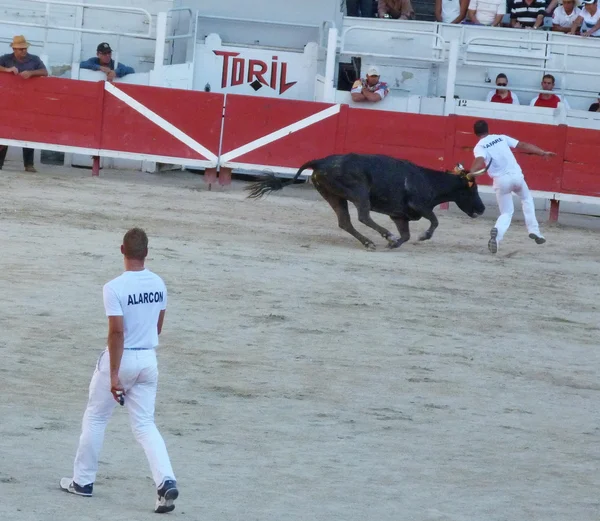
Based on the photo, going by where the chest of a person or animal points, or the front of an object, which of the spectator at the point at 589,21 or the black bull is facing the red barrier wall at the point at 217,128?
the spectator

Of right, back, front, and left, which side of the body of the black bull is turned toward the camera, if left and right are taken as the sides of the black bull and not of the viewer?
right

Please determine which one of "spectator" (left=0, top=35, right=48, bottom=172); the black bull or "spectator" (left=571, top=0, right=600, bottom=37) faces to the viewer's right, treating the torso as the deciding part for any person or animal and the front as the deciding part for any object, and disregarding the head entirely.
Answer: the black bull

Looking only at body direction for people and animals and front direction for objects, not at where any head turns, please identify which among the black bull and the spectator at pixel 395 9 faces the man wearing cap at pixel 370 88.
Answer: the spectator

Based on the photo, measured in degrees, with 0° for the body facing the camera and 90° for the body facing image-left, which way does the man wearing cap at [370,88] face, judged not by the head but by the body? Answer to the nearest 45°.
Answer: approximately 0°

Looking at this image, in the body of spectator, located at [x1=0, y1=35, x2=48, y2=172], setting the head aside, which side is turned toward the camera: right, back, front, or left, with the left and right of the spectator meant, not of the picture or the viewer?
front

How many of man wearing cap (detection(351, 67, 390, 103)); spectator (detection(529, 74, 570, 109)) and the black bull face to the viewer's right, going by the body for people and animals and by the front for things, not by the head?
1

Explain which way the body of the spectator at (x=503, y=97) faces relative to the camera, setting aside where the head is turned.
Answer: toward the camera

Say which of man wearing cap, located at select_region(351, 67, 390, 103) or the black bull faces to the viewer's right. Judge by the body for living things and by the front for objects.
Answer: the black bull

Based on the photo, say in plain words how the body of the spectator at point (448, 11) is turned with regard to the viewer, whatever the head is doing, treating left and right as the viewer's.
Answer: facing the viewer

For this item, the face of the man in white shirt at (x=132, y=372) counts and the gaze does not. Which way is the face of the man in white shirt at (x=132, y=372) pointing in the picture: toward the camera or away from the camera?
away from the camera

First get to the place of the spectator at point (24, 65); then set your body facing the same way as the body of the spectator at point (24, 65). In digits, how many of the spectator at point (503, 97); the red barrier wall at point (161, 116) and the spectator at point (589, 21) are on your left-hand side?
3

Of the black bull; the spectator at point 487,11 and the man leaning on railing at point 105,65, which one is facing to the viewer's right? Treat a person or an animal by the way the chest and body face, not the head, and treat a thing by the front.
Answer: the black bull
